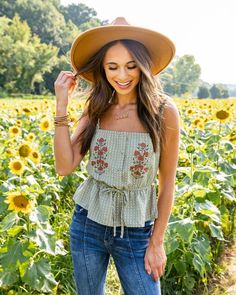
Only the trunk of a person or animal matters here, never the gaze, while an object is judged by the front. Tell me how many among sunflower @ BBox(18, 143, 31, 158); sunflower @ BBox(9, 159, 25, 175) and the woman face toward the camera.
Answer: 3

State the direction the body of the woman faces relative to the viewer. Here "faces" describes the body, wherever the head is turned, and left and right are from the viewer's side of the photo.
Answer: facing the viewer

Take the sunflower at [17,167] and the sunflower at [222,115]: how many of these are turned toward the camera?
2

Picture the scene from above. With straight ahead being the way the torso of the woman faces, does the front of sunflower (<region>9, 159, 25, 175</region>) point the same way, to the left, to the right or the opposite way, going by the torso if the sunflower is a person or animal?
the same way

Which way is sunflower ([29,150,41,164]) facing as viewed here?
toward the camera

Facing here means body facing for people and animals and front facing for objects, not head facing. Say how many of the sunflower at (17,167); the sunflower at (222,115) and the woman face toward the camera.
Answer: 3

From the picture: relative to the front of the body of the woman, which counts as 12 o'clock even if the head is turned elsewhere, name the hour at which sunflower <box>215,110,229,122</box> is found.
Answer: The sunflower is roughly at 7 o'clock from the woman.

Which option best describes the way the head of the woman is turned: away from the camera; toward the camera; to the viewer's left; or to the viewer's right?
toward the camera

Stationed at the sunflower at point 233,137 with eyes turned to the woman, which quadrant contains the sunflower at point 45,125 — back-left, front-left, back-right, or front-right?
front-right

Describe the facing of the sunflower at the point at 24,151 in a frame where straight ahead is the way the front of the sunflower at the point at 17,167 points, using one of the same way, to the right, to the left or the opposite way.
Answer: the same way

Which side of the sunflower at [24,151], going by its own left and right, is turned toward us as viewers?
front

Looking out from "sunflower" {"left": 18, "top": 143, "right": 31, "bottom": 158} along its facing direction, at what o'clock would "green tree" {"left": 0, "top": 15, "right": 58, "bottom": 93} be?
The green tree is roughly at 6 o'clock from the sunflower.

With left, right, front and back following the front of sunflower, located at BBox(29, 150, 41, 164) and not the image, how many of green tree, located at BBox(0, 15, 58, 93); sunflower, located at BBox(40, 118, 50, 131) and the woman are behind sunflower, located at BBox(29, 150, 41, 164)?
2

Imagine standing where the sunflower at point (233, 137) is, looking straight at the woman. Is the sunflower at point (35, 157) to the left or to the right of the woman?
right
